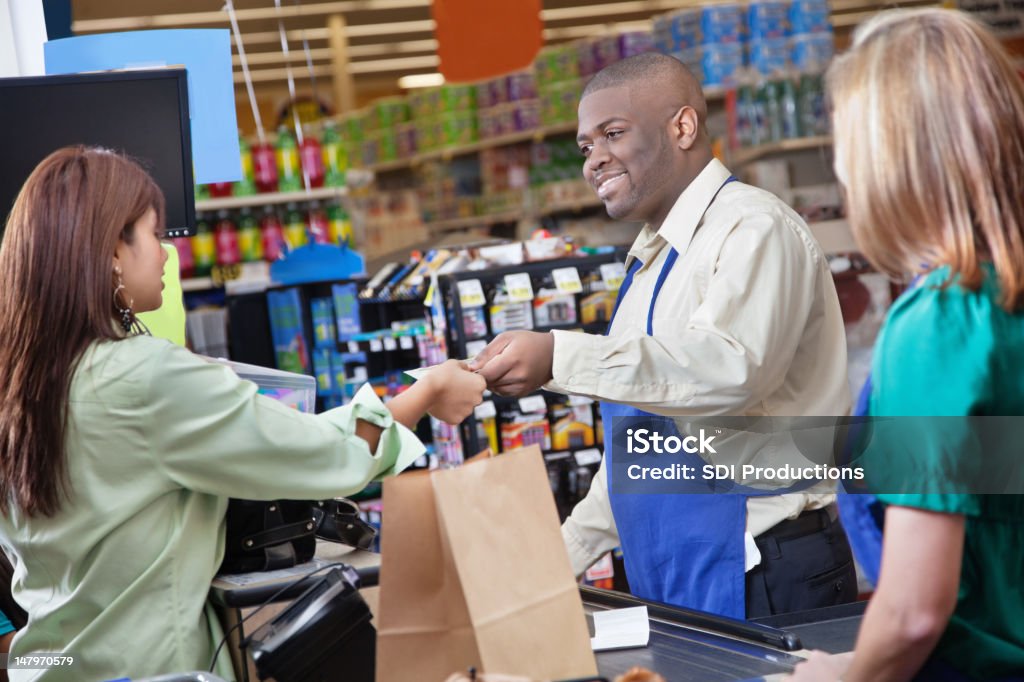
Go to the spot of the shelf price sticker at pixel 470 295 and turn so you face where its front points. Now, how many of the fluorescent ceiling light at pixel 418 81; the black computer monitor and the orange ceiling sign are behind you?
2

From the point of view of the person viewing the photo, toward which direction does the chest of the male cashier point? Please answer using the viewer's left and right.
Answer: facing the viewer and to the left of the viewer

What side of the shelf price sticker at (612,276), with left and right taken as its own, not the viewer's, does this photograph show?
front

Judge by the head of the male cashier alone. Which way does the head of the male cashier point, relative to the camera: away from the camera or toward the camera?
toward the camera

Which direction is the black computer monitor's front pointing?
toward the camera

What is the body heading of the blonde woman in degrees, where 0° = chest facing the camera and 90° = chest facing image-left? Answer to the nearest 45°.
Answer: approximately 135°

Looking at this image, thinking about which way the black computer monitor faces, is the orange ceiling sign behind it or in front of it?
behind

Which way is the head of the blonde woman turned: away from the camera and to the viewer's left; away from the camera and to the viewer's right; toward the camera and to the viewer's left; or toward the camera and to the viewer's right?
away from the camera and to the viewer's left

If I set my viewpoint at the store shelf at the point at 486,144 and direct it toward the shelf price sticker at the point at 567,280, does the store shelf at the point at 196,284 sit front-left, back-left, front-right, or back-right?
front-right

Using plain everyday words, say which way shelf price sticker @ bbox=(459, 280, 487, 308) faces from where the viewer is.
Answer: facing the viewer

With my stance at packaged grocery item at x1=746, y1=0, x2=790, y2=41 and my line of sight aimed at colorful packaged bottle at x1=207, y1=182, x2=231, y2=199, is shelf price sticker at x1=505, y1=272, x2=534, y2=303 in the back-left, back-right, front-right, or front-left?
front-left

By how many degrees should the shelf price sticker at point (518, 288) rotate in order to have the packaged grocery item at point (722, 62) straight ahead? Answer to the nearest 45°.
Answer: approximately 135° to its left

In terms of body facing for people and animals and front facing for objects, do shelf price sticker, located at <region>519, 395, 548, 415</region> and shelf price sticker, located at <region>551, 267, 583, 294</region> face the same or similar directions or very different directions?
same or similar directions

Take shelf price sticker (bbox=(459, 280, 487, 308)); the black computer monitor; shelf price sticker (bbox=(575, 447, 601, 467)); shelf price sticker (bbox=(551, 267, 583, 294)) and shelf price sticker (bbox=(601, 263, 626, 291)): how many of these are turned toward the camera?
5

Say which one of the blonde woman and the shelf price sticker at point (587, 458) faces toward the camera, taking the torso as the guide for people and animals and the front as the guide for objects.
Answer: the shelf price sticker

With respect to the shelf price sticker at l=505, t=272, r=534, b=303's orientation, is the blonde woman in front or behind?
in front

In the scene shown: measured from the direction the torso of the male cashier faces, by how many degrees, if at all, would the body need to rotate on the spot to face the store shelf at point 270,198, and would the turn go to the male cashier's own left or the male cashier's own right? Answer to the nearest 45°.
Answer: approximately 90° to the male cashier's own right

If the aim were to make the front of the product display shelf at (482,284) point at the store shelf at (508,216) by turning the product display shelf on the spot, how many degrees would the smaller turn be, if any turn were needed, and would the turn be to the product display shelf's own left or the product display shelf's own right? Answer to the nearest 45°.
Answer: approximately 180°

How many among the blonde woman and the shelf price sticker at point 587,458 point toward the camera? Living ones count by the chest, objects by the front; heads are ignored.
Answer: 1
